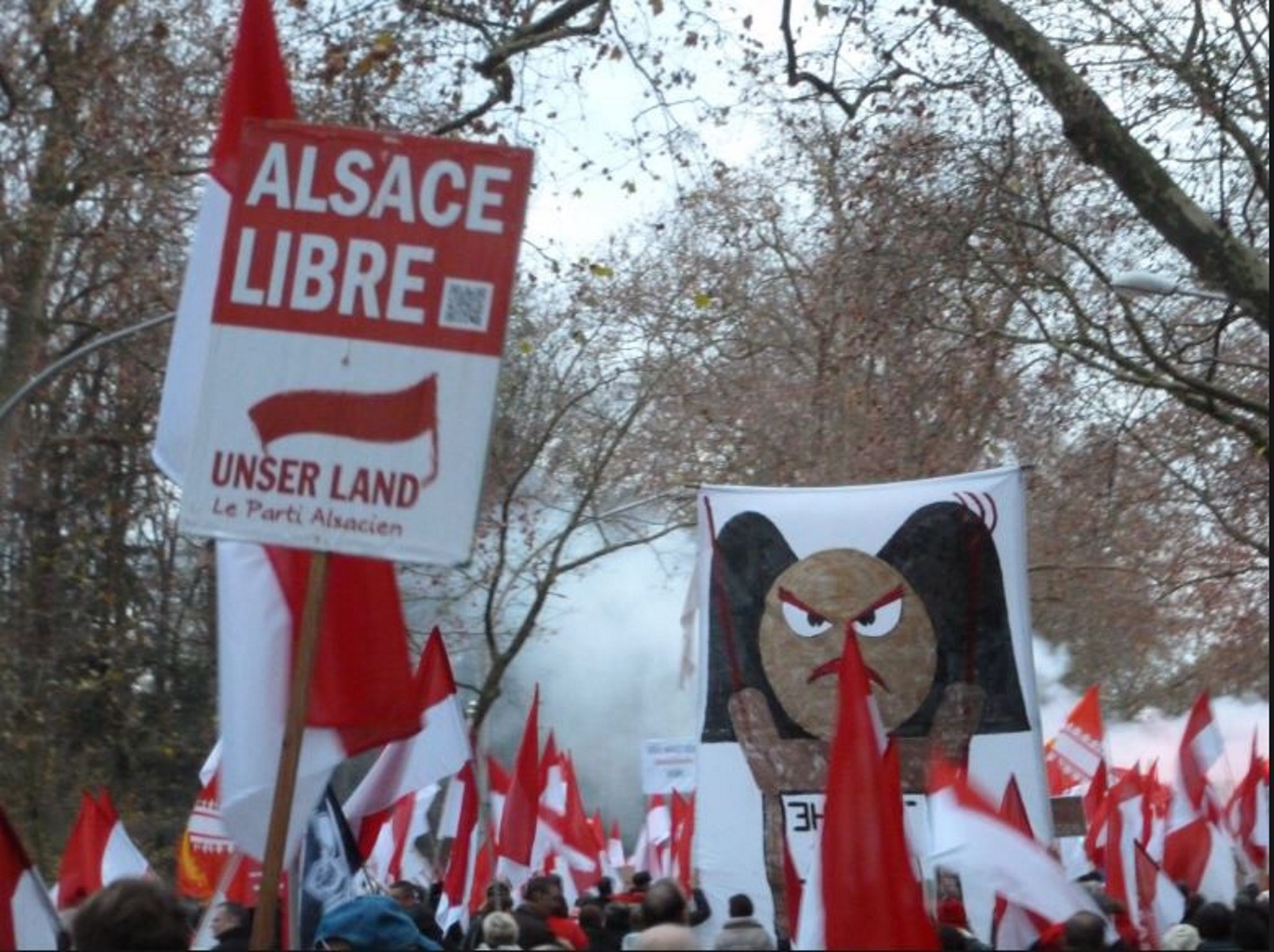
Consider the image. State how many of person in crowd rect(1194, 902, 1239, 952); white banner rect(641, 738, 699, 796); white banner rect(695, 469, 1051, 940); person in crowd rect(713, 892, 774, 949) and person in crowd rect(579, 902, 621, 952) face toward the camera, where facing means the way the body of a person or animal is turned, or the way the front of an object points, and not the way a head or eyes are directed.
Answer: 2

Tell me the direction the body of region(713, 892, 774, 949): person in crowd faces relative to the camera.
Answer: away from the camera

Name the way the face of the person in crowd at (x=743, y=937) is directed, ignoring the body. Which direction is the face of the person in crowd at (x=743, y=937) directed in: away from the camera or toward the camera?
away from the camera

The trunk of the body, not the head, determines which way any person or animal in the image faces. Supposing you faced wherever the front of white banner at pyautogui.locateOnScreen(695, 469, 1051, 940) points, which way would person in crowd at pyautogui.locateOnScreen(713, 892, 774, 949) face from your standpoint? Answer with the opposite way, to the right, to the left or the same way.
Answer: the opposite way

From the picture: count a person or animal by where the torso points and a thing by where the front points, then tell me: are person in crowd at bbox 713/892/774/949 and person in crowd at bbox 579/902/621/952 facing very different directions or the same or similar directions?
same or similar directions

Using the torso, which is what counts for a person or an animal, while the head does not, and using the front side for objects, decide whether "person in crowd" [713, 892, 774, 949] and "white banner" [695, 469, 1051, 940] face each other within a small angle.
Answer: yes

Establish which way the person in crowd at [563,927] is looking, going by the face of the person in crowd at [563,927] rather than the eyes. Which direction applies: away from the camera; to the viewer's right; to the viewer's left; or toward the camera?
away from the camera

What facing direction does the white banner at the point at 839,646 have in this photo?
toward the camera

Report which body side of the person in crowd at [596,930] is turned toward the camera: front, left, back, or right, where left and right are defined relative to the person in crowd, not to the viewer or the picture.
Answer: back

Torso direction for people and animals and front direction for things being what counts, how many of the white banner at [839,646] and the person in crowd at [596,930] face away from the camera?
1

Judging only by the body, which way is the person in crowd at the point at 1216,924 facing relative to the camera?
away from the camera

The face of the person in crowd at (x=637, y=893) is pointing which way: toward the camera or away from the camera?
away from the camera

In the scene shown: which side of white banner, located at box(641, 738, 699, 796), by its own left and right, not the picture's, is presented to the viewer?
front

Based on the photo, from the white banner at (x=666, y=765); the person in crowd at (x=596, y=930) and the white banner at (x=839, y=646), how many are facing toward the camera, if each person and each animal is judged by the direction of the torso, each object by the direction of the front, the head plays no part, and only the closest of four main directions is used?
2
